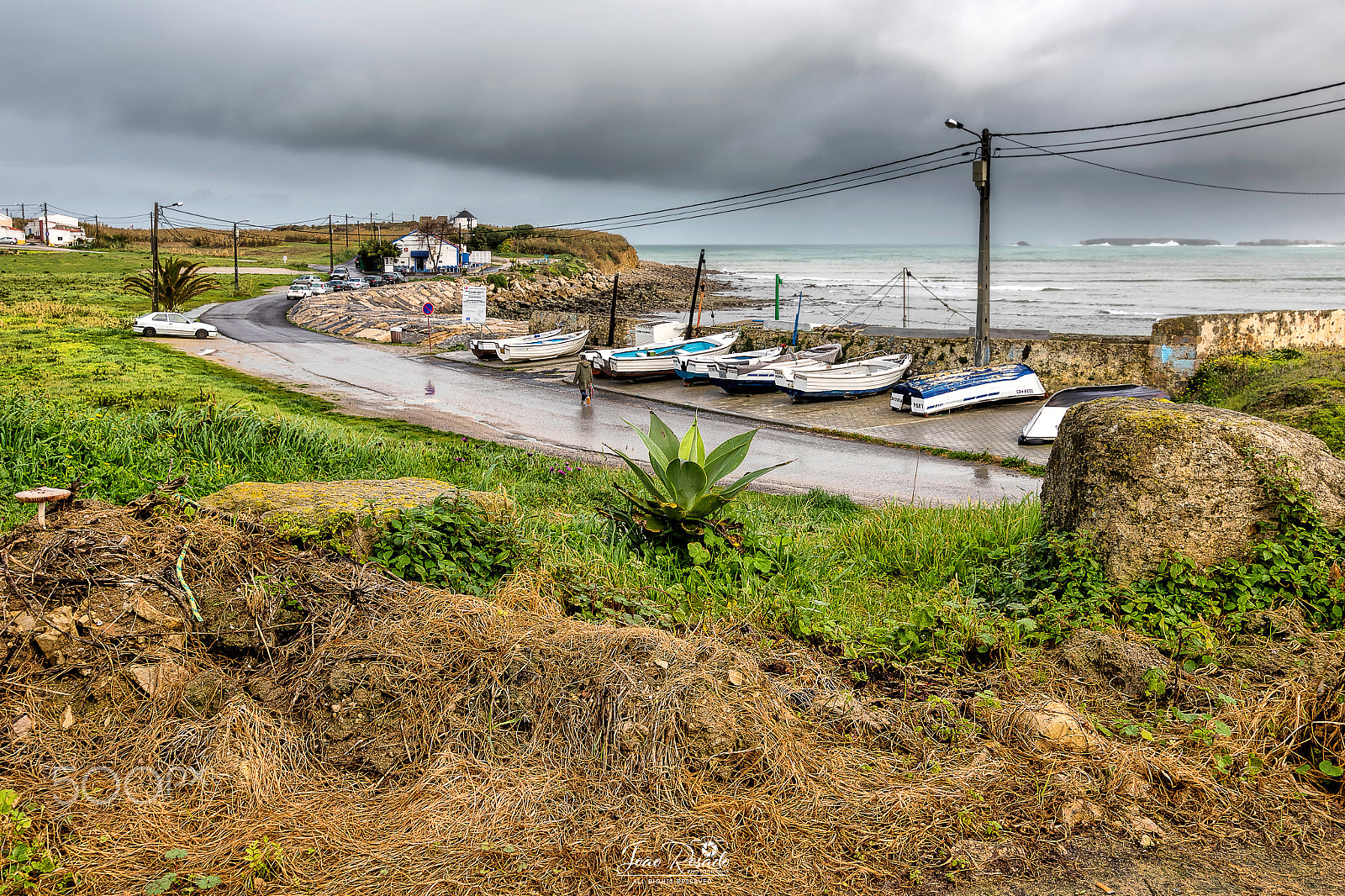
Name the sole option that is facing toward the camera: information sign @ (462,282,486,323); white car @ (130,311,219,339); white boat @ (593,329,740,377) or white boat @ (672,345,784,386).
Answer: the information sign

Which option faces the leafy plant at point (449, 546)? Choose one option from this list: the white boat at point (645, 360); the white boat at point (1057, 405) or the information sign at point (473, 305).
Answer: the information sign

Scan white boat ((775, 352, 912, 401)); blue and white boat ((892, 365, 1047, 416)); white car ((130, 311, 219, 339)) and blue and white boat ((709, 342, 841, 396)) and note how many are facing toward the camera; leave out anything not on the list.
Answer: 0

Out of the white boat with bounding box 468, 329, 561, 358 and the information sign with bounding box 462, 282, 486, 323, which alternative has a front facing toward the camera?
the information sign

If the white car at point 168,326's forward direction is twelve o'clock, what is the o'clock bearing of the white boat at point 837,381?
The white boat is roughly at 2 o'clock from the white car.

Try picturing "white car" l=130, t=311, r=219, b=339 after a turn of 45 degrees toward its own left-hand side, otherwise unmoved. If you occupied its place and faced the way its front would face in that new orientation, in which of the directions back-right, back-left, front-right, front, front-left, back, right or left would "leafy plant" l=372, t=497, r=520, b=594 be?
back-right

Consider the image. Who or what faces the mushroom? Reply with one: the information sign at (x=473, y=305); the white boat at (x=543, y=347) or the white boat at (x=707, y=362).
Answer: the information sign

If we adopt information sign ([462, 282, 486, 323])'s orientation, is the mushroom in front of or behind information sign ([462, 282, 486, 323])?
in front

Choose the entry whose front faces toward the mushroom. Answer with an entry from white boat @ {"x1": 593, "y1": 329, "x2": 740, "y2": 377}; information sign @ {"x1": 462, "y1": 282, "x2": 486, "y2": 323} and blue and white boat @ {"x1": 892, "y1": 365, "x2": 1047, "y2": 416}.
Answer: the information sign

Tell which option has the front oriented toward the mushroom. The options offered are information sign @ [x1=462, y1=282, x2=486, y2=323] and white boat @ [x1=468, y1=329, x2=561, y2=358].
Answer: the information sign

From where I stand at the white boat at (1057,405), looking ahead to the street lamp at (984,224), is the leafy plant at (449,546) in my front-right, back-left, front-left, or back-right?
back-left

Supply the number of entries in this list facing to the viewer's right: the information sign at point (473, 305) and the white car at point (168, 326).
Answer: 1

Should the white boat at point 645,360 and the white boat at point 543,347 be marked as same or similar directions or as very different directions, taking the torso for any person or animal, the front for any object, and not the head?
same or similar directions
